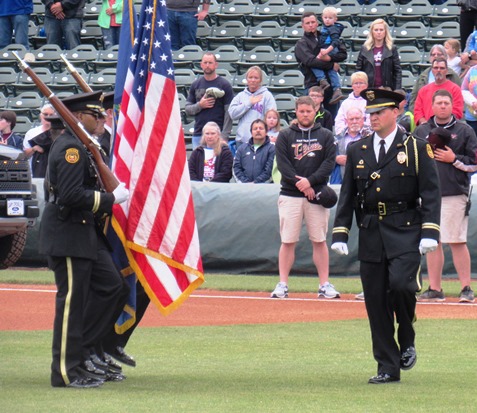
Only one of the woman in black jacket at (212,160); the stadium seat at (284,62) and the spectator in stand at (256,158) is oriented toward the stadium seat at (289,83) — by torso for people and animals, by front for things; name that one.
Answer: the stadium seat at (284,62)

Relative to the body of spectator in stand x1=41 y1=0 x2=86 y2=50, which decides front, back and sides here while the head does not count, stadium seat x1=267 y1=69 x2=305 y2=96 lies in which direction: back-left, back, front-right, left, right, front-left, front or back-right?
front-left

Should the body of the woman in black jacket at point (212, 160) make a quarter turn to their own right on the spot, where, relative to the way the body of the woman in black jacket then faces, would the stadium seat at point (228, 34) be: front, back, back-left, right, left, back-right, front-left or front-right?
right

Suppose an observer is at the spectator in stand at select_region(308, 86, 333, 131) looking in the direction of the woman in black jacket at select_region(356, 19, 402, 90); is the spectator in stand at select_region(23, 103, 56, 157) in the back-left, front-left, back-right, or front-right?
back-left

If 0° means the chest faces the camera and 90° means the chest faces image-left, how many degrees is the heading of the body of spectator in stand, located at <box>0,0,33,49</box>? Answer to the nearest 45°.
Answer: approximately 0°

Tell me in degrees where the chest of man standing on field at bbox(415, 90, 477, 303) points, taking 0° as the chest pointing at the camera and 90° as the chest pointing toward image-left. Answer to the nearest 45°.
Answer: approximately 0°

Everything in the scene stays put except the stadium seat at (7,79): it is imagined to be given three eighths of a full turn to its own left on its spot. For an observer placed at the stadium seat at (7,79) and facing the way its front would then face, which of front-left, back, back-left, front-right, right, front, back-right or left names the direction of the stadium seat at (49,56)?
front-right

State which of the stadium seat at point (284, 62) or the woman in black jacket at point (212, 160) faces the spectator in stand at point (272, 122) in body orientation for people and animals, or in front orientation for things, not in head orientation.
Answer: the stadium seat

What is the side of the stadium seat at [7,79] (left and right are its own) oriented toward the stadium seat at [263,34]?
left
